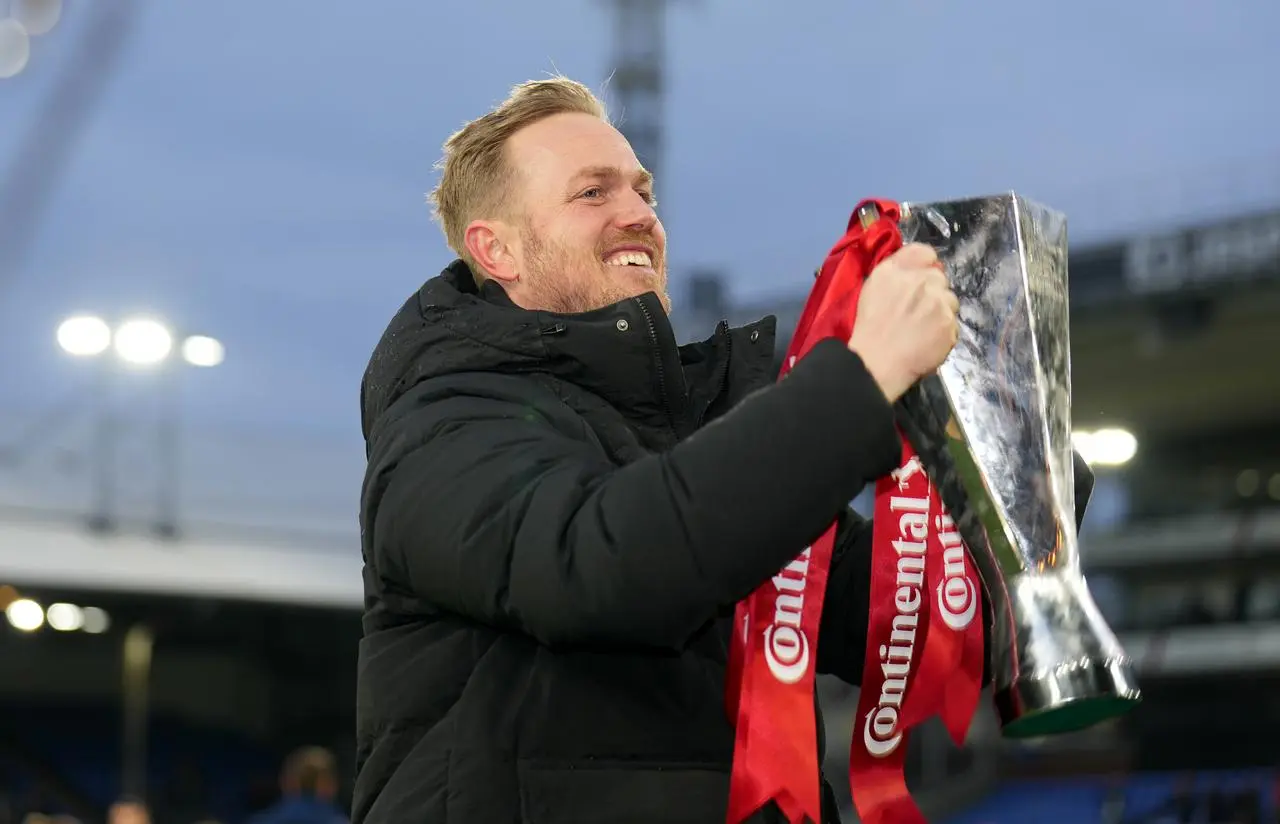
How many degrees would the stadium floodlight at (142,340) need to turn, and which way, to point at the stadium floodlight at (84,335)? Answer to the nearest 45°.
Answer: approximately 90° to its right

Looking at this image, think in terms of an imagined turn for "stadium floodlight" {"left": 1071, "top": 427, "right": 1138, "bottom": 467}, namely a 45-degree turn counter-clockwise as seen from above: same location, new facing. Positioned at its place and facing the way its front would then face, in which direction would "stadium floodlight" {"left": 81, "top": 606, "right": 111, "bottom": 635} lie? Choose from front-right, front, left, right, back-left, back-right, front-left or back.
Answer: back-right

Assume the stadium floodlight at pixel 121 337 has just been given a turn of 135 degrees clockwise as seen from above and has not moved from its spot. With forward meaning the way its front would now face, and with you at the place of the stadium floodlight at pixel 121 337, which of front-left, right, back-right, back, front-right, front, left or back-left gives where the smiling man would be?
back-left

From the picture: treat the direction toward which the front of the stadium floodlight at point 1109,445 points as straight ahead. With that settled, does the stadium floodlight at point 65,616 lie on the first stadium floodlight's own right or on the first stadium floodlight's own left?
on the first stadium floodlight's own right

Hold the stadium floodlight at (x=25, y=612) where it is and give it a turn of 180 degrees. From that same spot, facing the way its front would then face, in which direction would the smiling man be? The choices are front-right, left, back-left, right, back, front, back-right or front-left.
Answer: back

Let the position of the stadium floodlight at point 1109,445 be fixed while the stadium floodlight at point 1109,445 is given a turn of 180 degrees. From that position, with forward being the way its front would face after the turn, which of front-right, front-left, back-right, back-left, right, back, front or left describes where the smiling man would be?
back

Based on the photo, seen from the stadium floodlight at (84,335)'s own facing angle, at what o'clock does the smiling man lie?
The smiling man is roughly at 12 o'clock from the stadium floodlight.

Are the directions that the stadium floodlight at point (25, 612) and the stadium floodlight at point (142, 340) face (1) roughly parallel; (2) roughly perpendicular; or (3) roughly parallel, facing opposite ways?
roughly parallel

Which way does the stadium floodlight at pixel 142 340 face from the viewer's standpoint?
toward the camera

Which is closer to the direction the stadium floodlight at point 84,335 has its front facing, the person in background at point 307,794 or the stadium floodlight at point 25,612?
the person in background

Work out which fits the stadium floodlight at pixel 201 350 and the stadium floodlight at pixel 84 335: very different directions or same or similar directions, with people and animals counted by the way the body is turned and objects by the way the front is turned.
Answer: same or similar directions

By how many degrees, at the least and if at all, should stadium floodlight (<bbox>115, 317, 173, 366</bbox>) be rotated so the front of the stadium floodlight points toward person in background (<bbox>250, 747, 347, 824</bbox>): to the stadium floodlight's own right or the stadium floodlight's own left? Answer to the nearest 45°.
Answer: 0° — it already faces them

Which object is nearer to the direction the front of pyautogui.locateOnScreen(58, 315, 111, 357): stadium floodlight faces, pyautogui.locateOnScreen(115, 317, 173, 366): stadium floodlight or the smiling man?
the smiling man

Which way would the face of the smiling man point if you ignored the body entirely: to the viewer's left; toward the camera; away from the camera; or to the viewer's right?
to the viewer's right

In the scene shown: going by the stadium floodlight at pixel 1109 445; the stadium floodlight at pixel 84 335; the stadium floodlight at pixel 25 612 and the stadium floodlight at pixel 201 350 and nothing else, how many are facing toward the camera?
4

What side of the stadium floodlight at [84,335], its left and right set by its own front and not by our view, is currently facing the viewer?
front

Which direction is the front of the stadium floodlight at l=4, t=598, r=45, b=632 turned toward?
toward the camera
